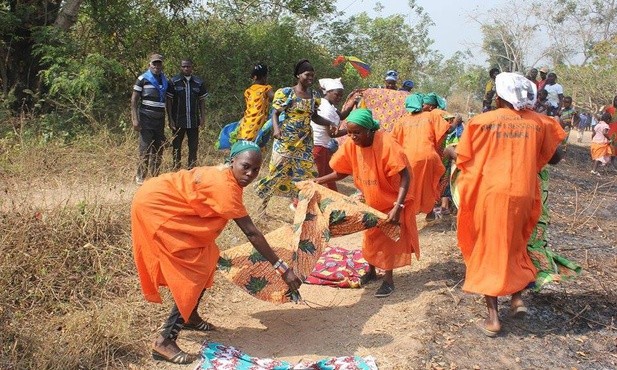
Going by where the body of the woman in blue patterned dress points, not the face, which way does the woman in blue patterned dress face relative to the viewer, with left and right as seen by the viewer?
facing the viewer and to the right of the viewer

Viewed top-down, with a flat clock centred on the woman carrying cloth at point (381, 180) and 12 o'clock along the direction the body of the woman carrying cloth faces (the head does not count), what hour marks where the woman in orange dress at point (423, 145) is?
The woman in orange dress is roughly at 5 o'clock from the woman carrying cloth.

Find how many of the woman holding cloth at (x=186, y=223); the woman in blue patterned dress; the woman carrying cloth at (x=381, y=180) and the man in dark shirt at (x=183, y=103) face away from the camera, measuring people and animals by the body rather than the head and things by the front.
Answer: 0

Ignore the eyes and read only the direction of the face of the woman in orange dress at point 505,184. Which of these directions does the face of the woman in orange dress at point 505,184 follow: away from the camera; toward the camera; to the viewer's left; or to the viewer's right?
away from the camera

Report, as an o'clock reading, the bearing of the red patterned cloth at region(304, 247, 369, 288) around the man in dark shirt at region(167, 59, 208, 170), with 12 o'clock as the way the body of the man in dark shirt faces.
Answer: The red patterned cloth is roughly at 11 o'clock from the man in dark shirt.

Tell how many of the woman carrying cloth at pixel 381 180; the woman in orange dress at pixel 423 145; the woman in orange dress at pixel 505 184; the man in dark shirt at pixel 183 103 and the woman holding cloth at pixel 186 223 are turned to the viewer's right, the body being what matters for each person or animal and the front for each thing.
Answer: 1

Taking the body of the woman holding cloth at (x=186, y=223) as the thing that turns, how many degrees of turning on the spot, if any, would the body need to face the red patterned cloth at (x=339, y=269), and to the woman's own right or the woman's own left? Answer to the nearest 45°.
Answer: approximately 45° to the woman's own left

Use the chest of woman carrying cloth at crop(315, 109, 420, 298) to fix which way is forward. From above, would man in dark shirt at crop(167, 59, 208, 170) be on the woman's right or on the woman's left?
on the woman's right

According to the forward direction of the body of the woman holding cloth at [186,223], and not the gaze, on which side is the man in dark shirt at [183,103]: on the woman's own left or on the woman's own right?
on the woman's own left

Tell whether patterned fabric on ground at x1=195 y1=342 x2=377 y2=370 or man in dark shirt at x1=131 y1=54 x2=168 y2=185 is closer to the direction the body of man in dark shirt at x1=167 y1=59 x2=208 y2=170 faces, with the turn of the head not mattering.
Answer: the patterned fabric on ground

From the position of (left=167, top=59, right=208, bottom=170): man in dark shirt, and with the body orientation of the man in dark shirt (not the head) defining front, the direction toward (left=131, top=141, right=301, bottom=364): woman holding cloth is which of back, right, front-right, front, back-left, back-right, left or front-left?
front

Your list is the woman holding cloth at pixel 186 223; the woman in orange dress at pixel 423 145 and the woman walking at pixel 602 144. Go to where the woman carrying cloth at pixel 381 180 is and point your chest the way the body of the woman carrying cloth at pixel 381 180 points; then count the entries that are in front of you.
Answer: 1

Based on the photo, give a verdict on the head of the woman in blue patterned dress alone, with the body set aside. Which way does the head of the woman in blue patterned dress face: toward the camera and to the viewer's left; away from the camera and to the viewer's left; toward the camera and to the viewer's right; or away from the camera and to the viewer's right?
toward the camera and to the viewer's right

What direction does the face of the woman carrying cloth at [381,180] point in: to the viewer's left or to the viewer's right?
to the viewer's left

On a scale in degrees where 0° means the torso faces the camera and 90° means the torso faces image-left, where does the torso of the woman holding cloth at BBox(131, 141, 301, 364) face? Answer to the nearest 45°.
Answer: approximately 270°

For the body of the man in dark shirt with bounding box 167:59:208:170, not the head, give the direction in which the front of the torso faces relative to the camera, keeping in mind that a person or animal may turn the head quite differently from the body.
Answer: toward the camera

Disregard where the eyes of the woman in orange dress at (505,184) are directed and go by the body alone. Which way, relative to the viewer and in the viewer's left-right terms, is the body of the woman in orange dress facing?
facing away from the viewer

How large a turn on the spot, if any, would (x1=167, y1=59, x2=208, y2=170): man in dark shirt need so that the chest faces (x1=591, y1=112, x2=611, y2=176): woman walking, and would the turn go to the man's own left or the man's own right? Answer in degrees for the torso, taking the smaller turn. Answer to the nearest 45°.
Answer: approximately 90° to the man's own left

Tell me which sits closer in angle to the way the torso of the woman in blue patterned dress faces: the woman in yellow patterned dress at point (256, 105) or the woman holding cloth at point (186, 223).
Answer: the woman holding cloth

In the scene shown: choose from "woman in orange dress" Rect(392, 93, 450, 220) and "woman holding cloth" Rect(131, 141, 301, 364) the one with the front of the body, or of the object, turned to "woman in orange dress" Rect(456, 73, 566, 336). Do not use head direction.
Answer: the woman holding cloth
